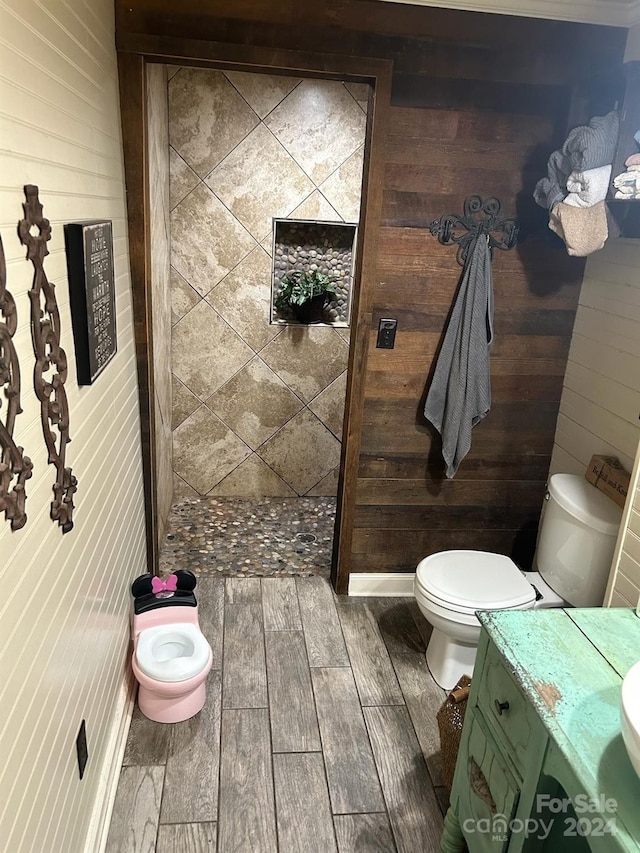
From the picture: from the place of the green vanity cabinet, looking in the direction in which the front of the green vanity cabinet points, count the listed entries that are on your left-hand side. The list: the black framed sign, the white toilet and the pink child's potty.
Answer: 0

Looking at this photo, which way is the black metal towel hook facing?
toward the camera

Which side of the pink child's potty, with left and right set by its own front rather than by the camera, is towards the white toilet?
left

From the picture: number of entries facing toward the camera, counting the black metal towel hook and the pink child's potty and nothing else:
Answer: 2

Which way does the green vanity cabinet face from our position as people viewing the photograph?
facing the viewer and to the left of the viewer

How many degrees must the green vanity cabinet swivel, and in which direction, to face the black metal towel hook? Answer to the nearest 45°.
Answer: approximately 90° to its right

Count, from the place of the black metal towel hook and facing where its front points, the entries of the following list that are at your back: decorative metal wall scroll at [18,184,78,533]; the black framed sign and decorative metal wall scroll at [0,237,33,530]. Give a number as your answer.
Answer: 0

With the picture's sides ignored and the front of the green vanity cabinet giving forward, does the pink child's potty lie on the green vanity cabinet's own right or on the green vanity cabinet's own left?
on the green vanity cabinet's own right

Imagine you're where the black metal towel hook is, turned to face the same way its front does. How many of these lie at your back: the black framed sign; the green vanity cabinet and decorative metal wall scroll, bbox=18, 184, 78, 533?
0

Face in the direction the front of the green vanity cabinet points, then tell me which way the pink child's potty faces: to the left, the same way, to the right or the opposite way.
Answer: to the left

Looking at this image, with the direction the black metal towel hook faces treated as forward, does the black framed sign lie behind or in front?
in front

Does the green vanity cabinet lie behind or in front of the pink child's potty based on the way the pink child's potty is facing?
in front

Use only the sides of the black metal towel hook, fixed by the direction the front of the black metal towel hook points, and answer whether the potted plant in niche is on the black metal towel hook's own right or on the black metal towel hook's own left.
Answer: on the black metal towel hook's own right

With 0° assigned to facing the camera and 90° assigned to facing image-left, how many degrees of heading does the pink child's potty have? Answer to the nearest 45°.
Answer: approximately 0°

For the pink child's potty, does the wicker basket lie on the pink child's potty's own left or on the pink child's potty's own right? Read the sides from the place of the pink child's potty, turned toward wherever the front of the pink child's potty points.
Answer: on the pink child's potty's own left

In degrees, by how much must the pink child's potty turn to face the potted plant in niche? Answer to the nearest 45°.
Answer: approximately 135° to its left

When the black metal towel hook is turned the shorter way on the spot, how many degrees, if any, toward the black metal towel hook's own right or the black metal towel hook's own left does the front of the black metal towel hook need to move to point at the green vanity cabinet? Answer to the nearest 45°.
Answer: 0° — it already faces it

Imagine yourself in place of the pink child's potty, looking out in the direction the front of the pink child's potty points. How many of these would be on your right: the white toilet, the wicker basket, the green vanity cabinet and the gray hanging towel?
0

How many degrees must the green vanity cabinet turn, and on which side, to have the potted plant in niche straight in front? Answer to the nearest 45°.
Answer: approximately 90° to its right
